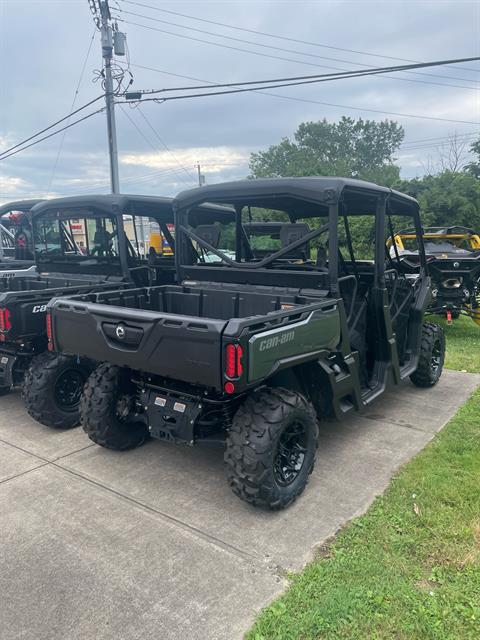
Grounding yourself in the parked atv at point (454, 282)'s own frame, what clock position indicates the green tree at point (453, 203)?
The green tree is roughly at 6 o'clock from the parked atv.

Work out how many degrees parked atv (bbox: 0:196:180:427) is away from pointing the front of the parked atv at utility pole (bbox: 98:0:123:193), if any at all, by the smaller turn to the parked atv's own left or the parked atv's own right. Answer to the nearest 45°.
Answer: approximately 45° to the parked atv's own left

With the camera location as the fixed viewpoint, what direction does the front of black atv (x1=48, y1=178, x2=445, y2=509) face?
facing away from the viewer and to the right of the viewer

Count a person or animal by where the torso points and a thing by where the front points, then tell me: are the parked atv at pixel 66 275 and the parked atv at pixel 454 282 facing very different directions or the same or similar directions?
very different directions

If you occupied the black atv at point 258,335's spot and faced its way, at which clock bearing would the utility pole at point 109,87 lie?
The utility pole is roughly at 10 o'clock from the black atv.

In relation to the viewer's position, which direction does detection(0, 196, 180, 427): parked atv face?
facing away from the viewer and to the right of the viewer

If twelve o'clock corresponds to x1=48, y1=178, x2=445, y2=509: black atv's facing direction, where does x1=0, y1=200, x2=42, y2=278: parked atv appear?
The parked atv is roughly at 9 o'clock from the black atv.

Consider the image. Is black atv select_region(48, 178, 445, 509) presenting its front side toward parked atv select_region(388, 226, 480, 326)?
yes

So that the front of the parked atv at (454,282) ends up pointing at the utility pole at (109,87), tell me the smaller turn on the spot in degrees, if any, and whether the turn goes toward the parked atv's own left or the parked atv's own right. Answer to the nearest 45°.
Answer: approximately 135° to the parked atv's own right
